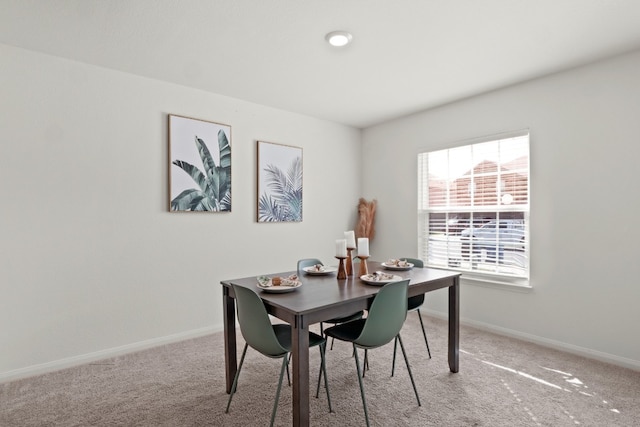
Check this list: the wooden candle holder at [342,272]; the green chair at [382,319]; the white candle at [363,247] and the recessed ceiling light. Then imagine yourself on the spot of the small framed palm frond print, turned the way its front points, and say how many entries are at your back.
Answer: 0

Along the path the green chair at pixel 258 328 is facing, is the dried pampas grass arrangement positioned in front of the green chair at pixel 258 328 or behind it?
in front

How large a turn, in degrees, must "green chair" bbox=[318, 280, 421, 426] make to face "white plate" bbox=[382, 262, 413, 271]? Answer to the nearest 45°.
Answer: approximately 45° to its right

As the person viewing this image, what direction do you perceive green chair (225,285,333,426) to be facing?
facing away from the viewer and to the right of the viewer

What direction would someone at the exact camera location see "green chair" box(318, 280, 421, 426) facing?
facing away from the viewer and to the left of the viewer

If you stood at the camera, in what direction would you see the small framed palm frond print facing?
facing the viewer and to the right of the viewer

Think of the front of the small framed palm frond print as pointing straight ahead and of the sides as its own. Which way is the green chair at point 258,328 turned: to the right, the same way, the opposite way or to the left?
to the left

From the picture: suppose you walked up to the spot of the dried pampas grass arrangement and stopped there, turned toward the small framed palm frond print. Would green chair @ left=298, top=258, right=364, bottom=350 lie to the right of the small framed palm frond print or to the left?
left

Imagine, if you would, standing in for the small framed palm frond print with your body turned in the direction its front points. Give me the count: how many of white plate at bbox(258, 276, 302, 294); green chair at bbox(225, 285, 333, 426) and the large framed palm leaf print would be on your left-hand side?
0

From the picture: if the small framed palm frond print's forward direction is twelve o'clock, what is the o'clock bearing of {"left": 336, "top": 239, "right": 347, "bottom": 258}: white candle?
The white candle is roughly at 1 o'clock from the small framed palm frond print.

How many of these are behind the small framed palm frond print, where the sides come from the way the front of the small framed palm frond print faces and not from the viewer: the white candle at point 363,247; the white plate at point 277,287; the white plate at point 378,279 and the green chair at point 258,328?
0

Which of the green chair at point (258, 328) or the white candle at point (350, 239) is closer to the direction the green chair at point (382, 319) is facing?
the white candle

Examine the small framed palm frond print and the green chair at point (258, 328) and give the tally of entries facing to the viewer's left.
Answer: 0

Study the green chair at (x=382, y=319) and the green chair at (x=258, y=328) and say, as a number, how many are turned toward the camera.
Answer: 0

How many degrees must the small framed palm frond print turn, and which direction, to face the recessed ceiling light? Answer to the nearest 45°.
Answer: approximately 45° to its right

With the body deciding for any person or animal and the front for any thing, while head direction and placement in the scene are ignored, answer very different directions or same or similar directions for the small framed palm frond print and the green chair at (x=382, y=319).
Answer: very different directions
